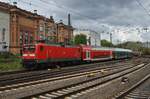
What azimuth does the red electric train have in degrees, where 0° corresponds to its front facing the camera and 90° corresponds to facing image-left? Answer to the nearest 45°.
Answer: approximately 45°
